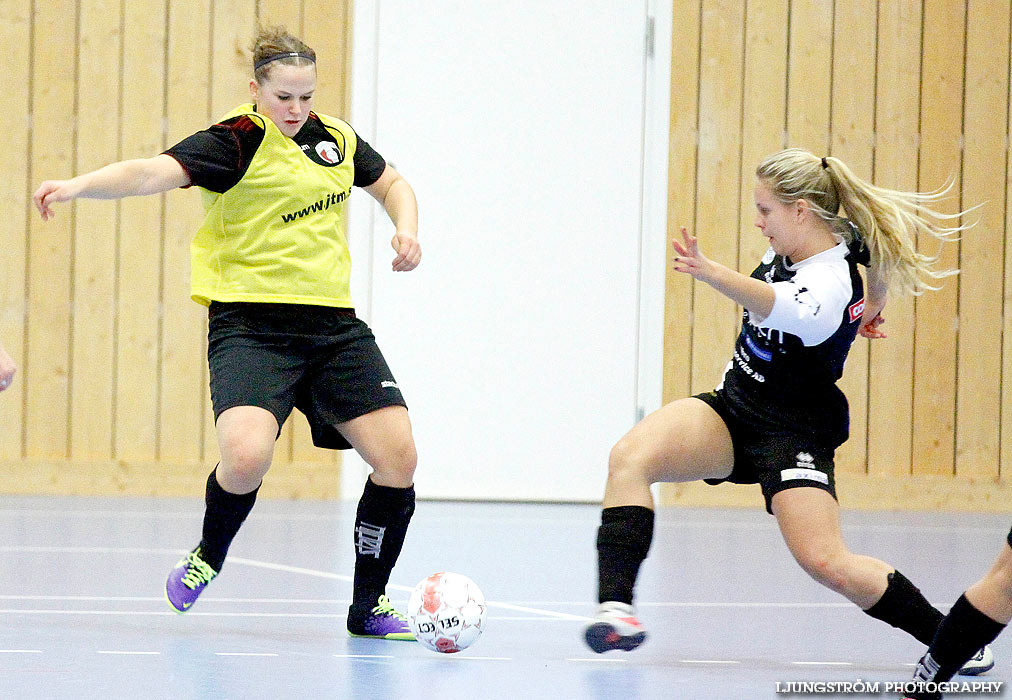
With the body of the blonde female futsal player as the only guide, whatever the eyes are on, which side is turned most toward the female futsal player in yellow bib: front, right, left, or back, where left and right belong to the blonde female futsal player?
front

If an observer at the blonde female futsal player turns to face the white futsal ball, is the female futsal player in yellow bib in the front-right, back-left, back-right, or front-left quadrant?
front-right

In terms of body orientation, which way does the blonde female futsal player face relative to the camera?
to the viewer's left

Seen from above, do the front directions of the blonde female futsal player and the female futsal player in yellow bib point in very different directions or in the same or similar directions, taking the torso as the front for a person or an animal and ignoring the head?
very different directions

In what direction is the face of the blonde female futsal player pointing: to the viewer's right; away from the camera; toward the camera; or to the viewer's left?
to the viewer's left

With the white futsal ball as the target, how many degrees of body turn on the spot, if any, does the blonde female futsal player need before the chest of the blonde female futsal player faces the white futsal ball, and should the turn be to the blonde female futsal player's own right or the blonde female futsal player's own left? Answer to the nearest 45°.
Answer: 0° — they already face it

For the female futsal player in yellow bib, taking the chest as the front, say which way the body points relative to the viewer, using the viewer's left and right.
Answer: facing the viewer and to the right of the viewer

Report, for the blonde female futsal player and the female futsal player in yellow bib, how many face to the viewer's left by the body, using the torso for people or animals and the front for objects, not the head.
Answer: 1
